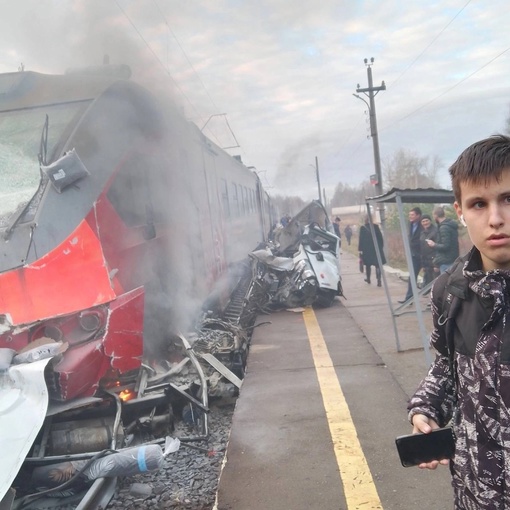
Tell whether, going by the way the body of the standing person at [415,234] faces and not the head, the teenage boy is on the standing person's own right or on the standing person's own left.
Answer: on the standing person's own left

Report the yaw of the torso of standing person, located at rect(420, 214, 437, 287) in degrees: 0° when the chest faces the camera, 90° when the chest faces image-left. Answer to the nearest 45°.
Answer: approximately 45°

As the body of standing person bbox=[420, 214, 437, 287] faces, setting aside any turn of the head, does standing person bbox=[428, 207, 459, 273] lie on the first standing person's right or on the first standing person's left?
on the first standing person's left

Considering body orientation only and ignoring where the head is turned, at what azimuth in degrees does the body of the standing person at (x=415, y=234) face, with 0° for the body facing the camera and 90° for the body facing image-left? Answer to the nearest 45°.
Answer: approximately 45°

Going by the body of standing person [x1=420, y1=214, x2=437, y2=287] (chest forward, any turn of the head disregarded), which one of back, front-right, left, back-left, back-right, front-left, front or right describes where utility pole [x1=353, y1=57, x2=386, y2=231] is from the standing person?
back-right

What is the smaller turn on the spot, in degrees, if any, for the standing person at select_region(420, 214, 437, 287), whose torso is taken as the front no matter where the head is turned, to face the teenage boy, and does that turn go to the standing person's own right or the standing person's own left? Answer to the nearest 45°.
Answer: approximately 45° to the standing person's own left

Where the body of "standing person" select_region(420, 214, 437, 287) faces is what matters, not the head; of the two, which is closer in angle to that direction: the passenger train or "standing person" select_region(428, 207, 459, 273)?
the passenger train
